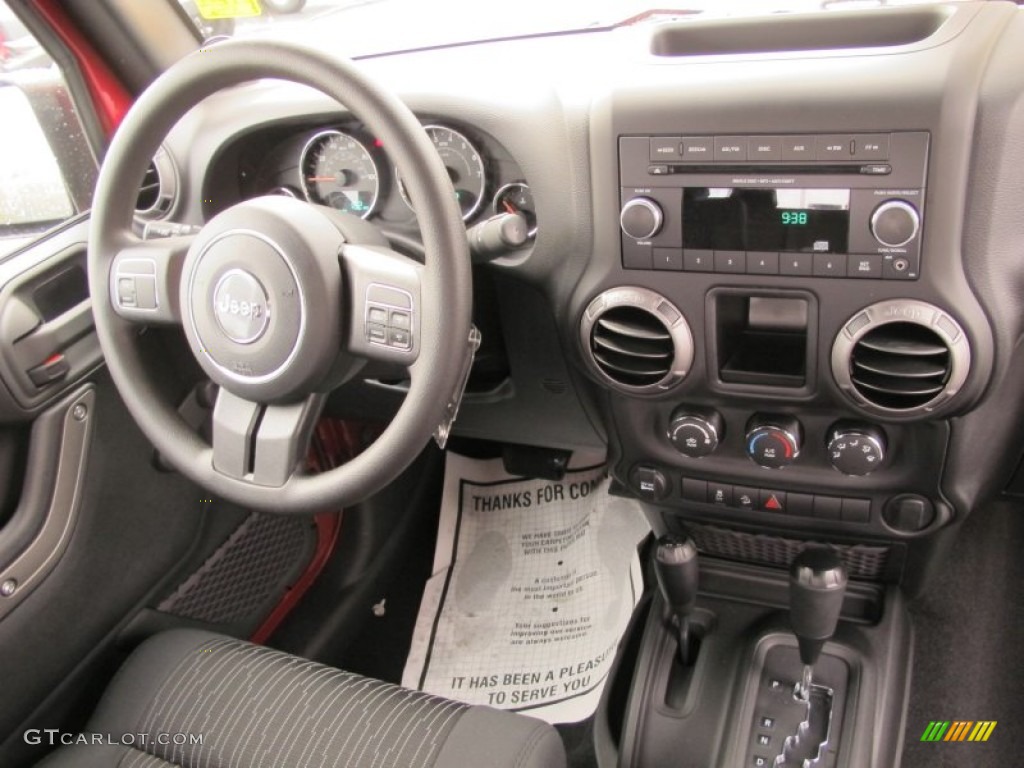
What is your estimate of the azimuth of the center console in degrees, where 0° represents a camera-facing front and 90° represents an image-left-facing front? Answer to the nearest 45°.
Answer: approximately 0°

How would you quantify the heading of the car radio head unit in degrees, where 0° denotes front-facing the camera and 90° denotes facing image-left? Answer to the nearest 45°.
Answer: approximately 0°
